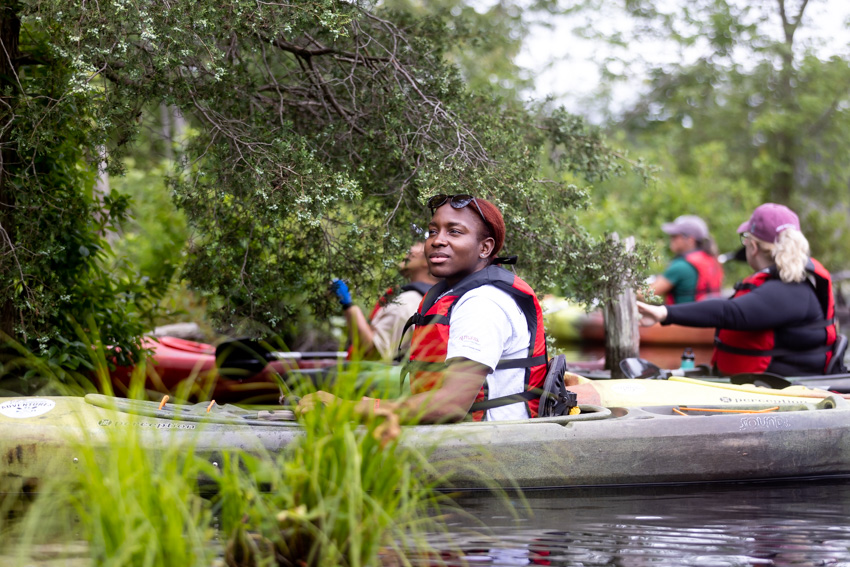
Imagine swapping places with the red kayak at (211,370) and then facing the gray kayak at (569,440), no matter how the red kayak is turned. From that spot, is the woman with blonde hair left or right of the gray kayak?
left

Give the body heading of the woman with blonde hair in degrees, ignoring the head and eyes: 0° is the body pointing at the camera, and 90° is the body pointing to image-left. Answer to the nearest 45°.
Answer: approximately 90°

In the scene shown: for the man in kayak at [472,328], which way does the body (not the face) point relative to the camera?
to the viewer's left

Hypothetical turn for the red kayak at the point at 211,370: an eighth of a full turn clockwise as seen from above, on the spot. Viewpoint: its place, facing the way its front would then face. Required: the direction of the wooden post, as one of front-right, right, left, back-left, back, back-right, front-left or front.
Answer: back-right

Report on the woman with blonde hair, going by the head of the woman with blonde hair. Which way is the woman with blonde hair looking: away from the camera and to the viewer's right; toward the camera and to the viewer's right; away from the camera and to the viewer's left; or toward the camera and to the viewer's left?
away from the camera and to the viewer's left

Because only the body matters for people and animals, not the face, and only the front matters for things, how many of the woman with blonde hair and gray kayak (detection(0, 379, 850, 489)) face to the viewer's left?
2

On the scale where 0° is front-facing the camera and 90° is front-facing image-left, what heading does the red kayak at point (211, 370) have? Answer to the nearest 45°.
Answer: approximately 90°

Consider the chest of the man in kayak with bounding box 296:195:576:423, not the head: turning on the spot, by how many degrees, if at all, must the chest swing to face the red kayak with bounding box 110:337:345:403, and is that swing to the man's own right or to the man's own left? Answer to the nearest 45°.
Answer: approximately 45° to the man's own right

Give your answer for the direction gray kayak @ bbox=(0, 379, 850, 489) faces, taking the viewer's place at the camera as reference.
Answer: facing to the left of the viewer

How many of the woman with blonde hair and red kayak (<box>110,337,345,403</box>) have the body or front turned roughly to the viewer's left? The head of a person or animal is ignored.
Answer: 2
